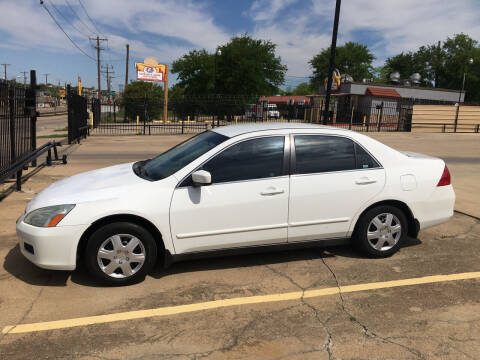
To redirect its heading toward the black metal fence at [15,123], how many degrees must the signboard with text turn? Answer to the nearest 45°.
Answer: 0° — it already faces it

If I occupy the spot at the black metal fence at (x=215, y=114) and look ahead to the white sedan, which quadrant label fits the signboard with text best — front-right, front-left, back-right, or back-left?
back-right

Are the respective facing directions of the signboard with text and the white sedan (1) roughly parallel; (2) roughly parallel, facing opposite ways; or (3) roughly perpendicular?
roughly perpendicular

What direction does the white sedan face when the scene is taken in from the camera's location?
facing to the left of the viewer

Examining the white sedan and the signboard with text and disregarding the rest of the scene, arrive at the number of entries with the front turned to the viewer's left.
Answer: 1

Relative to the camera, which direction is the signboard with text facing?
toward the camera

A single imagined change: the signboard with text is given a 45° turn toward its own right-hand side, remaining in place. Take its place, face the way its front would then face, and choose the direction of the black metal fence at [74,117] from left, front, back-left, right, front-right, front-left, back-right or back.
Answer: front-left

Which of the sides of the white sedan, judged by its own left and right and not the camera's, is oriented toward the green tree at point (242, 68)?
right

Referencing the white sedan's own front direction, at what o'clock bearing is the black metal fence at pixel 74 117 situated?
The black metal fence is roughly at 2 o'clock from the white sedan.

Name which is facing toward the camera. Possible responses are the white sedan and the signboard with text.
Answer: the signboard with text

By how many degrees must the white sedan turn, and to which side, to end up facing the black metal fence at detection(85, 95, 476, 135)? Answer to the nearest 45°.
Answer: approximately 90° to its right

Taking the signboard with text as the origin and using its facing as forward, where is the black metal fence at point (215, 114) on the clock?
The black metal fence is roughly at 11 o'clock from the signboard with text.

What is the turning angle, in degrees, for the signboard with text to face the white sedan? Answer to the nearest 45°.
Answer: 0° — it already faces it

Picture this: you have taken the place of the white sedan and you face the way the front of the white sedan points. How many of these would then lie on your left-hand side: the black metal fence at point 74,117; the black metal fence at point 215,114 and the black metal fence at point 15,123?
0
